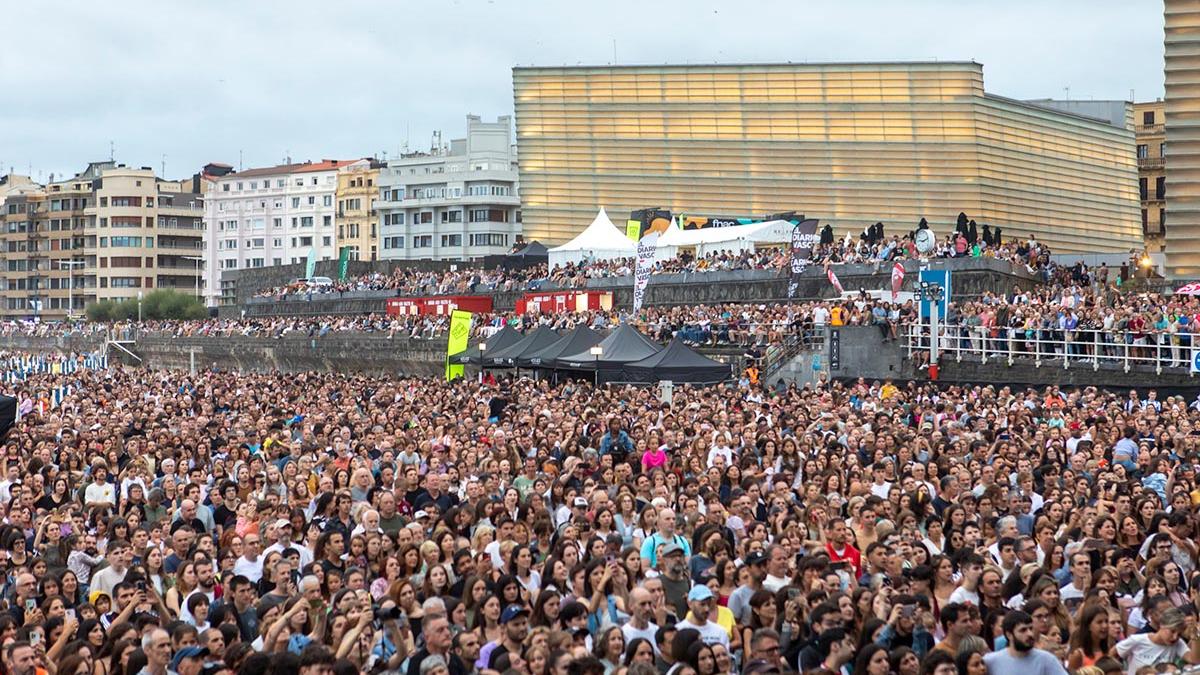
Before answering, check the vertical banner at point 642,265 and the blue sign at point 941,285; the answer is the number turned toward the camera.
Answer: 2

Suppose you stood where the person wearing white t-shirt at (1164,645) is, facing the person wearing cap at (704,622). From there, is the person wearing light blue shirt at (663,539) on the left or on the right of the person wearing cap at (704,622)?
right

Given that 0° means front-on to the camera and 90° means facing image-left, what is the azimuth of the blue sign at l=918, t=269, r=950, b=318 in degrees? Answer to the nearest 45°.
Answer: approximately 0°

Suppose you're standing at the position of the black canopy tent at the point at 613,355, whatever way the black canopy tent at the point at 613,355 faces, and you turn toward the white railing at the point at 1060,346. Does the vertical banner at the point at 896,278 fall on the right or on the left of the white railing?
left

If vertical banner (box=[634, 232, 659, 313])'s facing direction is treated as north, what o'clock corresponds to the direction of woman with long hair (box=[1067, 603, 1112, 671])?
The woman with long hair is roughly at 12 o'clock from the vertical banner.

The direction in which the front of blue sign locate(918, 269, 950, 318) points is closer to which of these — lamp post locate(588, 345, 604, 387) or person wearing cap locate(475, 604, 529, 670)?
the person wearing cap

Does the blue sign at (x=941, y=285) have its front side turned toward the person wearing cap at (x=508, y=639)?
yes

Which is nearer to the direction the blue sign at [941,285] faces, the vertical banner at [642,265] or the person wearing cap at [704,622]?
the person wearing cap
